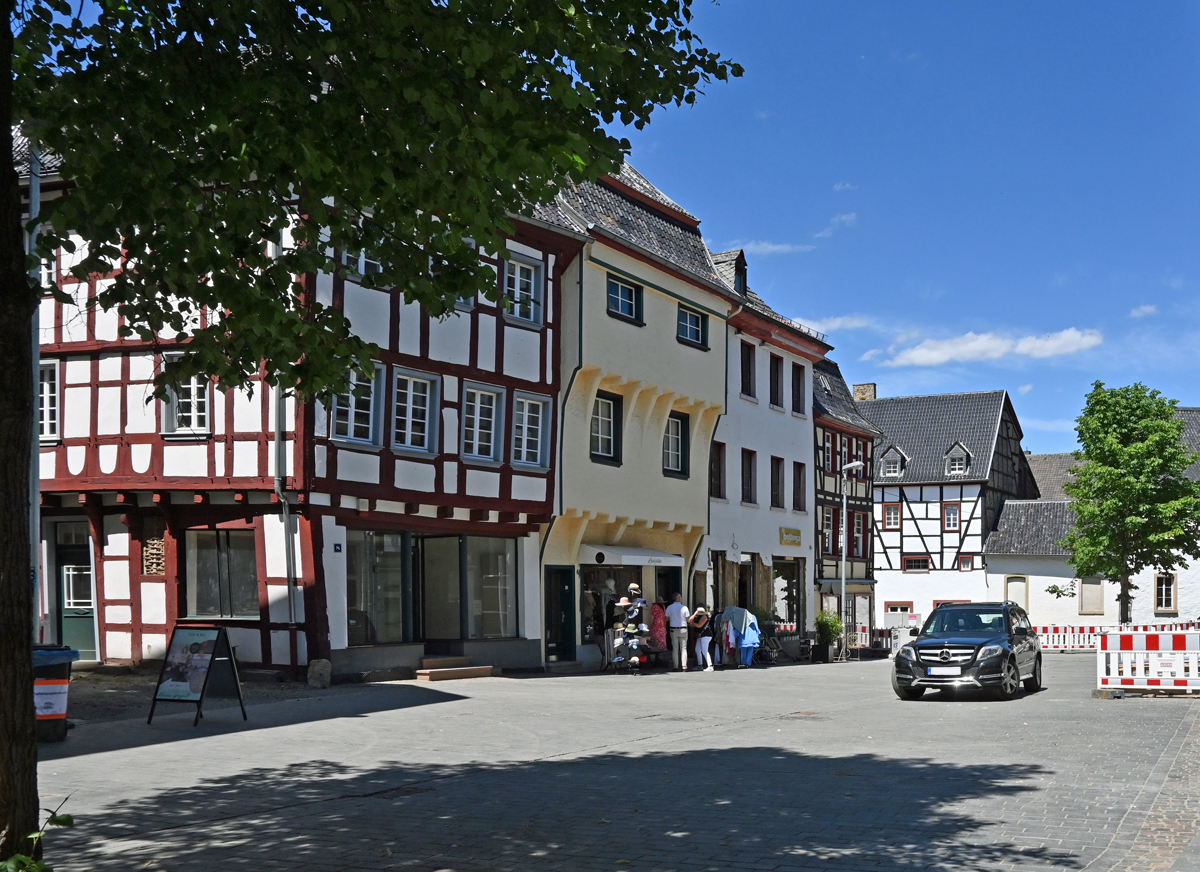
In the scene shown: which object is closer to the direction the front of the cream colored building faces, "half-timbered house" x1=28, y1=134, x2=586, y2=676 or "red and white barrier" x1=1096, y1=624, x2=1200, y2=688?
the red and white barrier

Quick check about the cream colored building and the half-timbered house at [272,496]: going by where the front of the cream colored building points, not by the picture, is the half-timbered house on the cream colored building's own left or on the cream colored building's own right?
on the cream colored building's own right

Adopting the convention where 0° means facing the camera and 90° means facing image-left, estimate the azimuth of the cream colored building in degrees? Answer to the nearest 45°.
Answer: approximately 315°

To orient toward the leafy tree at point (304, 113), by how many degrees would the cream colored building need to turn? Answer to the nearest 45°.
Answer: approximately 45° to its right

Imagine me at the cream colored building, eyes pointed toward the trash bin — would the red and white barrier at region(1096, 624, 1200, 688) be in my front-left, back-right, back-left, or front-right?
front-left

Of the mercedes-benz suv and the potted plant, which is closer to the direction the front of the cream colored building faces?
the mercedes-benz suv

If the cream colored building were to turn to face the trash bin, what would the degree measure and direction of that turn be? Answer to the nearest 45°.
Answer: approximately 45° to its right
